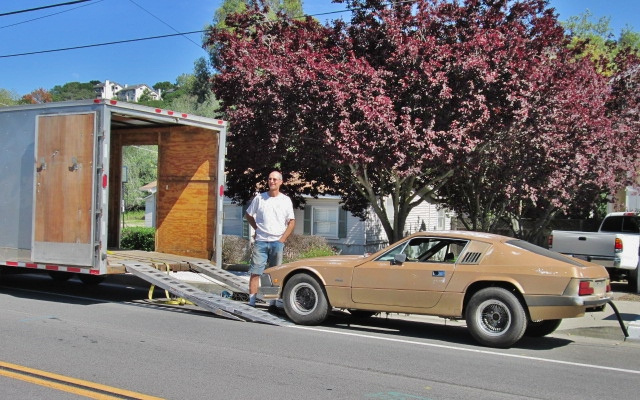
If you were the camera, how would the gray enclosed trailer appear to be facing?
facing away from the viewer and to the left of the viewer

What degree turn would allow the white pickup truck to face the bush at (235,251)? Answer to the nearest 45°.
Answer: approximately 135° to its left

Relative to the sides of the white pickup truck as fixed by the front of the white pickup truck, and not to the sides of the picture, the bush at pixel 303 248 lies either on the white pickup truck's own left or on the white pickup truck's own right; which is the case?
on the white pickup truck's own left

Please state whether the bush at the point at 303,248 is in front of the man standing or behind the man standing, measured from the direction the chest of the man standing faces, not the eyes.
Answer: behind

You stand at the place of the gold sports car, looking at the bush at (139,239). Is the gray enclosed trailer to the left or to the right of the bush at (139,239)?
left

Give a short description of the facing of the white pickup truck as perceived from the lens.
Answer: facing away from the viewer and to the right of the viewer

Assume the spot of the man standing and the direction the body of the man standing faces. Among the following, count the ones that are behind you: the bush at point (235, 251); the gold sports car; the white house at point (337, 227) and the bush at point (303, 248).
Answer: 3

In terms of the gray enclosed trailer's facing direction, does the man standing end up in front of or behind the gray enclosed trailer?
behind

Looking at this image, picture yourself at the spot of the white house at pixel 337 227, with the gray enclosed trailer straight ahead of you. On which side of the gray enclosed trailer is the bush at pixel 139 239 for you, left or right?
right

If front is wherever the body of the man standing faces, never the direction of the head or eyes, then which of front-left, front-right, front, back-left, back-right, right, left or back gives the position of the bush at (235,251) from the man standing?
back

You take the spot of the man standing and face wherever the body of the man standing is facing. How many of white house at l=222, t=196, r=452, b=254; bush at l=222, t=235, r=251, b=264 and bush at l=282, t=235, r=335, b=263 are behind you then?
3

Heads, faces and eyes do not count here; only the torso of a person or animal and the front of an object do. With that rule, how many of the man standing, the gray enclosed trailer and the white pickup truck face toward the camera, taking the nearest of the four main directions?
1

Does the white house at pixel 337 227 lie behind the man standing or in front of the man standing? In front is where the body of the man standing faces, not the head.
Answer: behind
